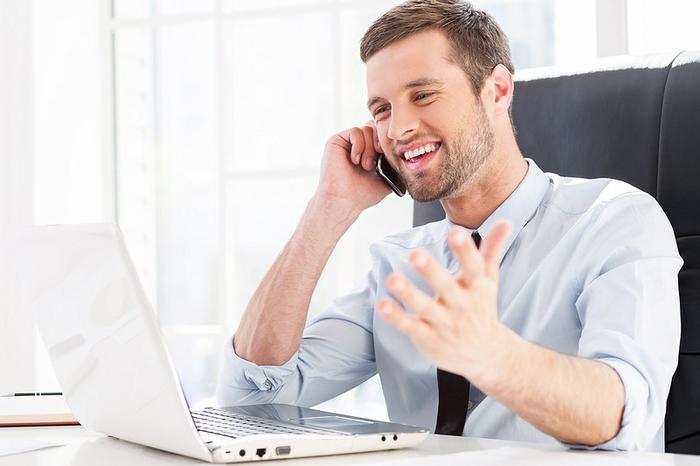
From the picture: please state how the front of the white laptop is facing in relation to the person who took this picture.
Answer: facing away from the viewer and to the right of the viewer

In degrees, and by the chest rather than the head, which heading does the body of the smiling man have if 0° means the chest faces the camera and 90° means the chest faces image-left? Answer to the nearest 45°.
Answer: approximately 45°

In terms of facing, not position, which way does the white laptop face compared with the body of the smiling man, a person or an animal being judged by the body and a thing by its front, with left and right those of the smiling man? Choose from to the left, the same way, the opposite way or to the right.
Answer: the opposite way

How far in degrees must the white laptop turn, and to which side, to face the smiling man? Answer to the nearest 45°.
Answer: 0° — it already faces them
